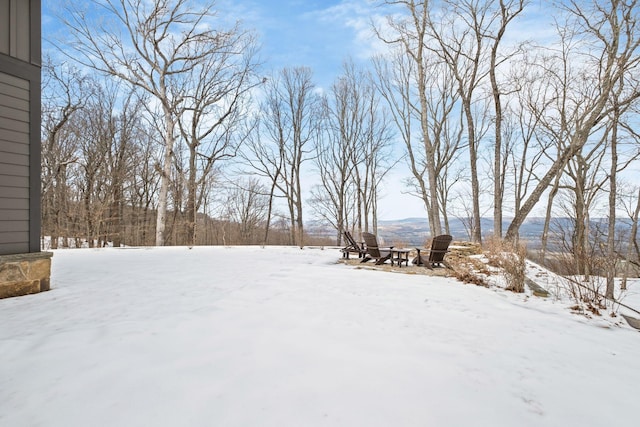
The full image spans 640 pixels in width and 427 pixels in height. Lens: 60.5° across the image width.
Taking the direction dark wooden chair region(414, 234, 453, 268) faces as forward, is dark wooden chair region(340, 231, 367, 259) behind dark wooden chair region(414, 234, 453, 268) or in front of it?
in front

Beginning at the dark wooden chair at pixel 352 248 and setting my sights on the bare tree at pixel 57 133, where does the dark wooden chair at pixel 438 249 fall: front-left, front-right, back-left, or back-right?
back-left

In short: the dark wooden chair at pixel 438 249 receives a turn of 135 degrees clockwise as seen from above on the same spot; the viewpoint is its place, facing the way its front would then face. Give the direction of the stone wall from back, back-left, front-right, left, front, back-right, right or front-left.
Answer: back-right

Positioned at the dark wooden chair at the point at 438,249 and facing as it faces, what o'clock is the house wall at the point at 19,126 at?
The house wall is roughly at 9 o'clock from the dark wooden chair.

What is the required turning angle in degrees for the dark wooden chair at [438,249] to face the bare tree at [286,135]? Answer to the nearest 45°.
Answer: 0° — it already faces it

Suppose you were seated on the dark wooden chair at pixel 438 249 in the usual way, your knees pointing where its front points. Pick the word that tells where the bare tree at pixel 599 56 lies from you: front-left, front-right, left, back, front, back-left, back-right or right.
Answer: right

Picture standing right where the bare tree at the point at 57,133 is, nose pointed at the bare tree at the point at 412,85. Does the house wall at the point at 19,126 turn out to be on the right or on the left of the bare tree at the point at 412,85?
right

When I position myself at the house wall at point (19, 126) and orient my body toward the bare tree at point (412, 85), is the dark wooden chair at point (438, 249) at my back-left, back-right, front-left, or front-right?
front-right

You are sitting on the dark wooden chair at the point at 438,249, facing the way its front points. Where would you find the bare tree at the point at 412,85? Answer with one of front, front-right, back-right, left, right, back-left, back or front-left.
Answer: front-right

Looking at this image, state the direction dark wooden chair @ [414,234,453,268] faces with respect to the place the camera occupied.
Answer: facing away from the viewer and to the left of the viewer
